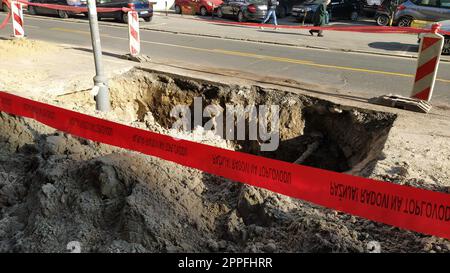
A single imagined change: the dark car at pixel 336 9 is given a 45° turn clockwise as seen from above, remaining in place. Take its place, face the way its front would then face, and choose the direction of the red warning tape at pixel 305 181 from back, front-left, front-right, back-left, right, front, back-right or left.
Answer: left

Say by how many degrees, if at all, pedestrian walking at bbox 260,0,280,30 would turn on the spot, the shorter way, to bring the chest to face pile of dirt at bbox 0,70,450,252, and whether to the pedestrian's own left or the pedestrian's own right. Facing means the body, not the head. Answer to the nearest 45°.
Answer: approximately 90° to the pedestrian's own left

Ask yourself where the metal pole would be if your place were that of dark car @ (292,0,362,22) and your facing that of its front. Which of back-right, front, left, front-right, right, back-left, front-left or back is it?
front-left

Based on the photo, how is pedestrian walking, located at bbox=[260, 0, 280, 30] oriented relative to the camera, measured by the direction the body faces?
to the viewer's left

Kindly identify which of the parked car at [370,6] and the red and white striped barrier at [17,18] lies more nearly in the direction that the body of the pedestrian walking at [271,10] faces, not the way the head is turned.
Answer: the red and white striped barrier

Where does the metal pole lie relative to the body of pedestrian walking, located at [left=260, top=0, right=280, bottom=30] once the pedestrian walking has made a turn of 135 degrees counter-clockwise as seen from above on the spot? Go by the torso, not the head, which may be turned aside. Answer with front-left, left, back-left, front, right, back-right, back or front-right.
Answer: front-right

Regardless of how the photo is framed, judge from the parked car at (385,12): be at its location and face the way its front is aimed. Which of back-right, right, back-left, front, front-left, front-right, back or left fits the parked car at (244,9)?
front-right

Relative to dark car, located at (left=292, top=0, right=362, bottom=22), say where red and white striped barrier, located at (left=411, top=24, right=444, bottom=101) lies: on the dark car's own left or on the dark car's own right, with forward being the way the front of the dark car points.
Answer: on the dark car's own left
